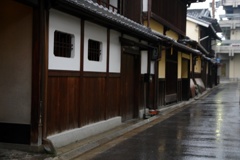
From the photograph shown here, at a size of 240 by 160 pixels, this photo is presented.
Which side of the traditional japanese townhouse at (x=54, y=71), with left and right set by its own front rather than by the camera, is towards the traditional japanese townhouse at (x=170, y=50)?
left

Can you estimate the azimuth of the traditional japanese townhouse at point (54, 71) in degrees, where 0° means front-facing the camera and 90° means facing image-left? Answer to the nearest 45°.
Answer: approximately 315°

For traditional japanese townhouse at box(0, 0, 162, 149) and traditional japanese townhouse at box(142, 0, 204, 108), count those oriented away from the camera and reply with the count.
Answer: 0

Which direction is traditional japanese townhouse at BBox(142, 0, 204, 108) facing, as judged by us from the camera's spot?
facing the viewer and to the right of the viewer

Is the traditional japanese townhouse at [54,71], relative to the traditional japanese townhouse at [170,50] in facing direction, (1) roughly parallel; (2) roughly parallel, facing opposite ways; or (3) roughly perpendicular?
roughly parallel

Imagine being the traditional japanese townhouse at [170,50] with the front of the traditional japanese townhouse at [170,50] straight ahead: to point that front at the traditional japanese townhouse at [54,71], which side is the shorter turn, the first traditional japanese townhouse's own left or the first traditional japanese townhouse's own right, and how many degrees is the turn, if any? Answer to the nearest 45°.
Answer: approximately 45° to the first traditional japanese townhouse's own right
